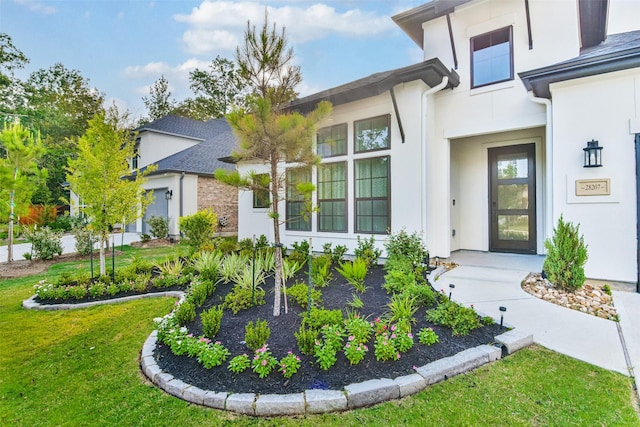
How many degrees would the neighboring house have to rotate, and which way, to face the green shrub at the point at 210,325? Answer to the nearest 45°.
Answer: approximately 45° to its left

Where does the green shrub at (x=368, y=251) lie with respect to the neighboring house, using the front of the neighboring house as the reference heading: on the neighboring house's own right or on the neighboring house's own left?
on the neighboring house's own left

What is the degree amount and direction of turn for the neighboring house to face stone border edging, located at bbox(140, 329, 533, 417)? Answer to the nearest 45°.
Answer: approximately 45° to its left

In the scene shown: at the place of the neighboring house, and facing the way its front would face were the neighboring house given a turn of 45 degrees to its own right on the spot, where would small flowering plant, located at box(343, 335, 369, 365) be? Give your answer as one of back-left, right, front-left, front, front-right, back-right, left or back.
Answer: left

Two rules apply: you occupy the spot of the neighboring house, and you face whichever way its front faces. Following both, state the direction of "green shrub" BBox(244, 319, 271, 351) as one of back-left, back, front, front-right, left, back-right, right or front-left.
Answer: front-left

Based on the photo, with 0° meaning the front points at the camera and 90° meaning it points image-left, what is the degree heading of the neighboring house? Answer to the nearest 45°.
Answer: approximately 45°

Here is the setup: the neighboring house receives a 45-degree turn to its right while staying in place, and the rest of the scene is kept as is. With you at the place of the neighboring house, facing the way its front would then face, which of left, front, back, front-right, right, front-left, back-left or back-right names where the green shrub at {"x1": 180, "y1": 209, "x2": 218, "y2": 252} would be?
left

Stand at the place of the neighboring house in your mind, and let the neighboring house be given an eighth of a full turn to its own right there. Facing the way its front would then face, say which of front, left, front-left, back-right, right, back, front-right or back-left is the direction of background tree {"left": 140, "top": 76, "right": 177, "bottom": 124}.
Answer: right

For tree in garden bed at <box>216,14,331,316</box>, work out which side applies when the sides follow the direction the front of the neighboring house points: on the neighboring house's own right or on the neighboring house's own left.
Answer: on the neighboring house's own left

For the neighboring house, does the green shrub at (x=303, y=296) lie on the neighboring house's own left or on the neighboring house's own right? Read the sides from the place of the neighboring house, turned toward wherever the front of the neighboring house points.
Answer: on the neighboring house's own left

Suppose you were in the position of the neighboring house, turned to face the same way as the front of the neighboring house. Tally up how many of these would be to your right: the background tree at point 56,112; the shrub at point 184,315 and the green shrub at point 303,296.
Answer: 1

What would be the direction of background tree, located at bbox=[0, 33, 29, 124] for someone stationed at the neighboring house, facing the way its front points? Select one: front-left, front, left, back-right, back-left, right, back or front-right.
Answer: right

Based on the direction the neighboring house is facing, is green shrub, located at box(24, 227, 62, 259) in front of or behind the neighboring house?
in front

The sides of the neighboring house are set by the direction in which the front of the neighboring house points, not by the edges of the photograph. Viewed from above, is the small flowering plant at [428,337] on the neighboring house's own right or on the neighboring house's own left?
on the neighboring house's own left

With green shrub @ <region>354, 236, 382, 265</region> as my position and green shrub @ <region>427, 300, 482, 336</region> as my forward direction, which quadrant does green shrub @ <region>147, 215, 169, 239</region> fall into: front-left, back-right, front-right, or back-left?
back-right

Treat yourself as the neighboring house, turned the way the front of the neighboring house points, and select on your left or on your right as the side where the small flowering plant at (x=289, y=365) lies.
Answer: on your left

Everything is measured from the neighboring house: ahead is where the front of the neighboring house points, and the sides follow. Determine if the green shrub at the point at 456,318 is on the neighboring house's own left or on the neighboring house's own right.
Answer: on the neighboring house's own left
